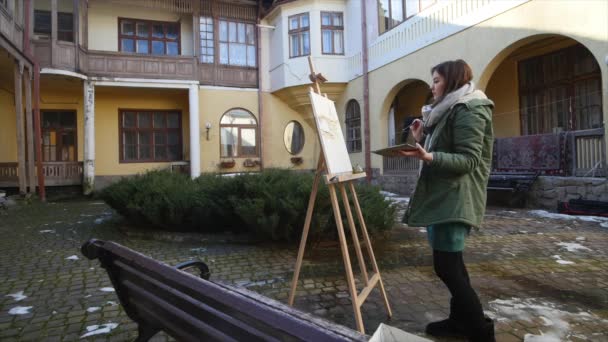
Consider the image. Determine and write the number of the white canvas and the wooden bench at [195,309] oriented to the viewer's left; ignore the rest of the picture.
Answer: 0

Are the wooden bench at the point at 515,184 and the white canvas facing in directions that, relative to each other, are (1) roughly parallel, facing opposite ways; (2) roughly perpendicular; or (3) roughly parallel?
roughly perpendicular

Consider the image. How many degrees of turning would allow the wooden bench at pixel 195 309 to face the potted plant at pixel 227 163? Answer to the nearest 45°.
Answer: approximately 45° to its left

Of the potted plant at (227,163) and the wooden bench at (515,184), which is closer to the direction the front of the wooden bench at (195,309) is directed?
the wooden bench

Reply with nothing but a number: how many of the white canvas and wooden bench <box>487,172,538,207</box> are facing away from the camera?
0

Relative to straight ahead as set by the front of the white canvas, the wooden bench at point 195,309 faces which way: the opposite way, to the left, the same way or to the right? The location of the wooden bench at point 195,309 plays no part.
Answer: to the left

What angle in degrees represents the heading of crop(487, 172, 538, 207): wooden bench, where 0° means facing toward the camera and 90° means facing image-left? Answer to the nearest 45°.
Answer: approximately 45°

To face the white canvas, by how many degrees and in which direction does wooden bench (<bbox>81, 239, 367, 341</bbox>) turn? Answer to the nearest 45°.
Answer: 0° — it already faces it

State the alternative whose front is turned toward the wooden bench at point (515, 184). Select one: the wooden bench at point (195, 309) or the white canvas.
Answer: the wooden bench at point (195, 309)

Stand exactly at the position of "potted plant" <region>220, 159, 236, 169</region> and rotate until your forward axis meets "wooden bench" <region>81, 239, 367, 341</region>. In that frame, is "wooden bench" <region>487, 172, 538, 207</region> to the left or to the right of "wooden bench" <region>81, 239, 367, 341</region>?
left

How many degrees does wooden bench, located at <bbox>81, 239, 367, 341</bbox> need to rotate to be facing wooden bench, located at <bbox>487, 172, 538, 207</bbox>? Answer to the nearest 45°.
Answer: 0° — it already faces it

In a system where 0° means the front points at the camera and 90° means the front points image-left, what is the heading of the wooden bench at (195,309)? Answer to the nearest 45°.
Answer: approximately 225°
